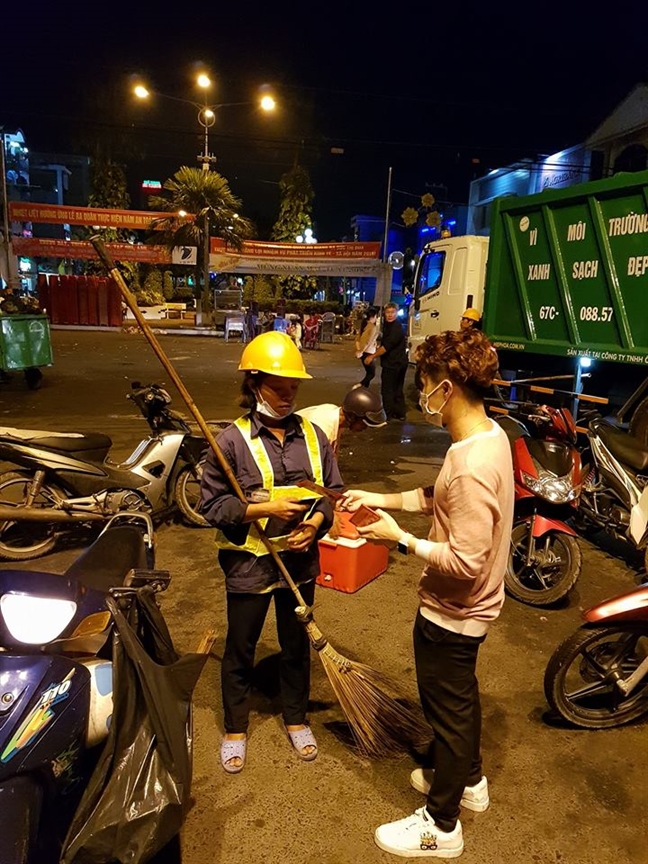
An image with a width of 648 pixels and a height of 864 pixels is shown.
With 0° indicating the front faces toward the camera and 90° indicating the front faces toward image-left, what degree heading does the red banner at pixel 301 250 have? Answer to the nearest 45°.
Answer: approximately 0°

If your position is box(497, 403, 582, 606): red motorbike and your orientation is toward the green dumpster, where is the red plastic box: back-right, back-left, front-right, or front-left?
front-left

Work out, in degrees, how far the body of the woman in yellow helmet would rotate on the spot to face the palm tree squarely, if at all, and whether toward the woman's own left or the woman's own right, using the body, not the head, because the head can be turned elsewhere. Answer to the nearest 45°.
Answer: approximately 135° to the woman's own left

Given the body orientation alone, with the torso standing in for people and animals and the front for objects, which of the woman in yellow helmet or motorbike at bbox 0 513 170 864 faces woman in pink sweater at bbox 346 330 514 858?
the woman in yellow helmet

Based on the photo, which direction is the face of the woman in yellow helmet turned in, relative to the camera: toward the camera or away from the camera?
toward the camera

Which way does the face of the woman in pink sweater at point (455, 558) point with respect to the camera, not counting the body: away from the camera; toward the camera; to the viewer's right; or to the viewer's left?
to the viewer's left

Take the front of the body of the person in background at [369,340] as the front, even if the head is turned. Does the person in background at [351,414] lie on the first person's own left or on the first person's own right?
on the first person's own right

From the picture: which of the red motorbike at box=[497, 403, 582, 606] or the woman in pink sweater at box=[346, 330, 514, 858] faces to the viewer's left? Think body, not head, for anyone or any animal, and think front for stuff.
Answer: the woman in pink sweater

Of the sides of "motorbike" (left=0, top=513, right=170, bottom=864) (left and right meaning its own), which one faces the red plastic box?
back

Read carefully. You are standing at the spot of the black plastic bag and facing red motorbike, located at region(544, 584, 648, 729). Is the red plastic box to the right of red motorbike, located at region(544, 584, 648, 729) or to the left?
left

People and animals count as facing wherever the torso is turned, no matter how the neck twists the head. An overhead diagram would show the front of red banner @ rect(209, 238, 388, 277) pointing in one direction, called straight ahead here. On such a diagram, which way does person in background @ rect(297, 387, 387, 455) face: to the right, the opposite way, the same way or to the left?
to the left

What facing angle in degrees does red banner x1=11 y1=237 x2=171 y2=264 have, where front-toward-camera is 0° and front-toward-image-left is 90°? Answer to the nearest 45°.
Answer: approximately 0°

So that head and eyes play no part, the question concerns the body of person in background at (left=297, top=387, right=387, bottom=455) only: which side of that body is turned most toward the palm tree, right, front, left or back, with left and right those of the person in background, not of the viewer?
left

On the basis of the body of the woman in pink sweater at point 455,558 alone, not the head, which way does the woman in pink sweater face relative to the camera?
to the viewer's left

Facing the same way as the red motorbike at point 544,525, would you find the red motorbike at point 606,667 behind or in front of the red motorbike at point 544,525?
in front

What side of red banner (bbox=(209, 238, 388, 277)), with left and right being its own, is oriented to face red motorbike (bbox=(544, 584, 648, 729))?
front
